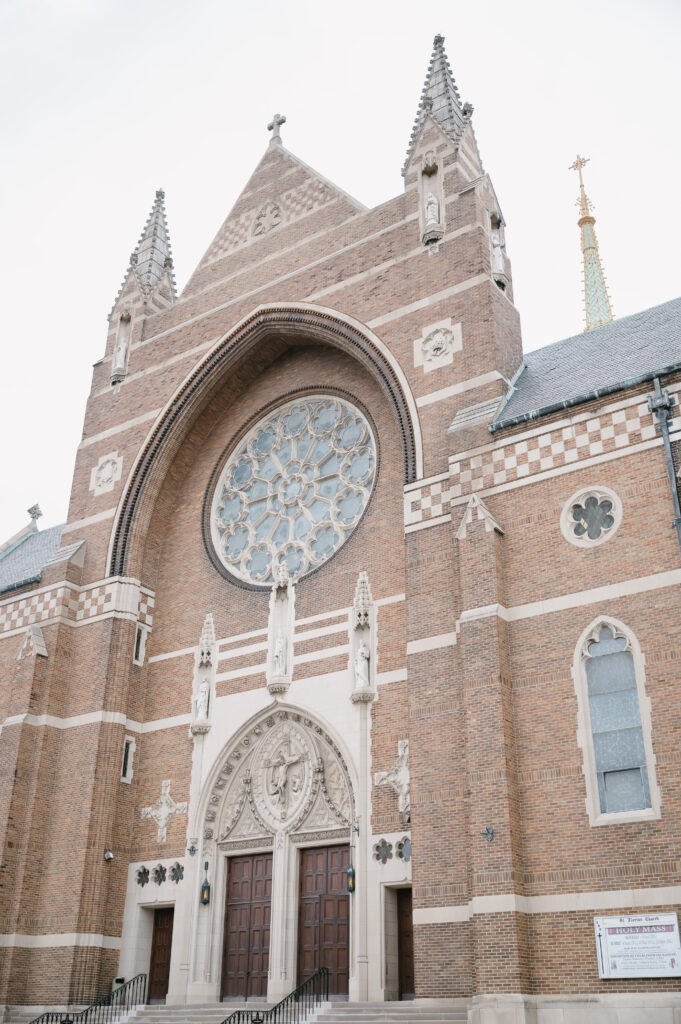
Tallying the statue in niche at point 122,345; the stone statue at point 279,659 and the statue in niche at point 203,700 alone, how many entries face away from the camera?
0

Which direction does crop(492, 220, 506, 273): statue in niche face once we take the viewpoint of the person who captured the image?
facing the viewer and to the right of the viewer

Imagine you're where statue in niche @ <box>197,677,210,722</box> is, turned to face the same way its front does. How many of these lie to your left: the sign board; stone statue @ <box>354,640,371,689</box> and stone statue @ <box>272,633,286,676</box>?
3

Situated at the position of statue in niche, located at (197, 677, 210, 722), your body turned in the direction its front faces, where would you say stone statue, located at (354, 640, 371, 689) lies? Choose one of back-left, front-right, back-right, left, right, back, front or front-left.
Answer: left

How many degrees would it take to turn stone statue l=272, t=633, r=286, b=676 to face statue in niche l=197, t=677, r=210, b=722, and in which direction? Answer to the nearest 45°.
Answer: approximately 90° to its right

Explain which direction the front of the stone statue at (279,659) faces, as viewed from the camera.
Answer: facing the viewer and to the left of the viewer

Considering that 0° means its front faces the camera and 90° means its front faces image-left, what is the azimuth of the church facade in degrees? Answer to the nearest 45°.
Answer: approximately 45°

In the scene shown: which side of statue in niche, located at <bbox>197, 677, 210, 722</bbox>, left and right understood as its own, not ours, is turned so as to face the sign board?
left
